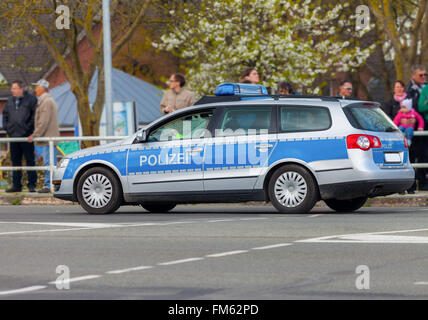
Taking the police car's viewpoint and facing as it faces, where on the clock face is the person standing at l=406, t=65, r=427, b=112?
The person standing is roughly at 3 o'clock from the police car.

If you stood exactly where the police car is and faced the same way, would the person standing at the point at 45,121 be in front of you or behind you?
in front

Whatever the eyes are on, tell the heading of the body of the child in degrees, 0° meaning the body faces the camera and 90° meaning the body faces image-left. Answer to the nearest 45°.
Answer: approximately 45°

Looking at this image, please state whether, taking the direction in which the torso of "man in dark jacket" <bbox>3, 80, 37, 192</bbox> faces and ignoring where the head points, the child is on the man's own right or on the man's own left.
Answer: on the man's own left

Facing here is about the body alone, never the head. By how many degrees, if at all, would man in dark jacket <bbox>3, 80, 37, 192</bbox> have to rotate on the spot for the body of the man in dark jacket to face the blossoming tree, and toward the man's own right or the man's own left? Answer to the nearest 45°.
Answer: approximately 180°

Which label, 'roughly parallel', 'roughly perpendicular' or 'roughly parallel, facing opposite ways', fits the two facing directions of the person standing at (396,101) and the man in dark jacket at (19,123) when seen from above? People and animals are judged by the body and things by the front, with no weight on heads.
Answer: roughly parallel

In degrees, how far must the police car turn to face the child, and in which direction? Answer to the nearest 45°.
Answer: approximately 90° to its right

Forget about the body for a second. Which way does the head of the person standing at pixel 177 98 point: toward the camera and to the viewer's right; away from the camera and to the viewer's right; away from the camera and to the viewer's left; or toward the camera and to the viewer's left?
toward the camera and to the viewer's left

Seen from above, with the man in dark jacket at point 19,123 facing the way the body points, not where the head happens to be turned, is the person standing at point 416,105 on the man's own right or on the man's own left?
on the man's own left

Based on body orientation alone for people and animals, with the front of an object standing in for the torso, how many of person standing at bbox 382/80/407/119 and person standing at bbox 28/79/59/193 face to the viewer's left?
1

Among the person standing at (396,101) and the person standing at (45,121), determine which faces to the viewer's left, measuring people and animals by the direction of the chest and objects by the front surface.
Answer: the person standing at (45,121)

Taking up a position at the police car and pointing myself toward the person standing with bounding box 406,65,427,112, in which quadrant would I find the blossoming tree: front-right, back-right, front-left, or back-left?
front-left

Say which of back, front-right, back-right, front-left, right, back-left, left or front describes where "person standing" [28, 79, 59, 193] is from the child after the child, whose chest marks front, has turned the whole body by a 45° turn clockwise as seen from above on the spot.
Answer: front

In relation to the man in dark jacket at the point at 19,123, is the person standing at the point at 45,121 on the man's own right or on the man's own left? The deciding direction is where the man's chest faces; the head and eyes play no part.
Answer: on the man's own left

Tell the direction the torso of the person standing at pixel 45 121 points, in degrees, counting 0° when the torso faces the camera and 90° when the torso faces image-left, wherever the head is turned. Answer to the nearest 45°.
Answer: approximately 90°

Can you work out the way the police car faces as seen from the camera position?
facing away from the viewer and to the left of the viewer

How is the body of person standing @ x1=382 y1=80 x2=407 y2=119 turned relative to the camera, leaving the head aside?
toward the camera

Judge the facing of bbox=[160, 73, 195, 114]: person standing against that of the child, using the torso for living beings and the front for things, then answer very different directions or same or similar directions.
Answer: same or similar directions

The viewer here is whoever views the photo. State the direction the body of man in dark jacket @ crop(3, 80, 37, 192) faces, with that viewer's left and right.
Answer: facing the viewer and to the left of the viewer
